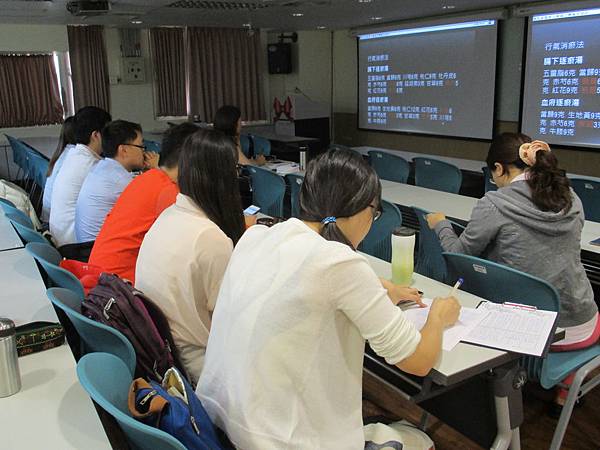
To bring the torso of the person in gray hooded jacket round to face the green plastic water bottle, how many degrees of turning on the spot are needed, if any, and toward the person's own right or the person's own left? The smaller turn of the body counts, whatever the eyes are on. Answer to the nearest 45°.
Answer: approximately 90° to the person's own left

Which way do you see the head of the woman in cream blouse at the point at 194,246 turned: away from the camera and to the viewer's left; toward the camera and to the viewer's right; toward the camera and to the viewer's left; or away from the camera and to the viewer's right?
away from the camera and to the viewer's right

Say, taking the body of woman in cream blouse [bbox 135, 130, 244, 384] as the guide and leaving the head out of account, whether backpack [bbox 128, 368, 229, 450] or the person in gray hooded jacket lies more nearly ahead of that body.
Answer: the person in gray hooded jacket

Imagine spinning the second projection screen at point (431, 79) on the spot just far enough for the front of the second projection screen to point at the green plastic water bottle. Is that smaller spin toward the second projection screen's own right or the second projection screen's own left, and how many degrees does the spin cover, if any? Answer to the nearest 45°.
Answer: approximately 45° to the second projection screen's own left

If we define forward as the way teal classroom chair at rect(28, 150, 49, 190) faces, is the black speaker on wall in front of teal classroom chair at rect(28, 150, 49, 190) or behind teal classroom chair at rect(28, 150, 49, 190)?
in front

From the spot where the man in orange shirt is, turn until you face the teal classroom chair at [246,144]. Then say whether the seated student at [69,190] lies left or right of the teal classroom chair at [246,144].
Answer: left

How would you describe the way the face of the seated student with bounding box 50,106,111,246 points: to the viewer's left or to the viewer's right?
to the viewer's right

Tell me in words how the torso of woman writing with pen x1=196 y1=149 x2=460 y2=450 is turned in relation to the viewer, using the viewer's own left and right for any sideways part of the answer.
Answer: facing away from the viewer and to the right of the viewer

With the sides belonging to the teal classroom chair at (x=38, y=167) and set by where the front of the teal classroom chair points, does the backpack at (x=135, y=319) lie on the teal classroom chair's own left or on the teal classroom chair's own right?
on the teal classroom chair's own right

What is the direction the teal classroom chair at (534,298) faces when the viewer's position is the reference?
facing away from the viewer and to the right of the viewer

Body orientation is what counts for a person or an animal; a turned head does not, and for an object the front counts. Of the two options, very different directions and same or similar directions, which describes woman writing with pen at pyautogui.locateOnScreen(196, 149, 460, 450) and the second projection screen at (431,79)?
very different directions

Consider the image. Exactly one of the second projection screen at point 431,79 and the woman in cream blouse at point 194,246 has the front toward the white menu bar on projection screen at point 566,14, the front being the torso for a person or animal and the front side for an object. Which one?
the woman in cream blouse

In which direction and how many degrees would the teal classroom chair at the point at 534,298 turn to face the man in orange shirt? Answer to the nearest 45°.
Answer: approximately 135° to its left

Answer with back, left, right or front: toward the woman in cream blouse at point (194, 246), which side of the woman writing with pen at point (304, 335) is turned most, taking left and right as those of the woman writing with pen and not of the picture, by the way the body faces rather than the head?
left
